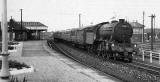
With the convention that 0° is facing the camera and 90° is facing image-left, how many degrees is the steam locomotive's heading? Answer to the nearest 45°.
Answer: approximately 315°
